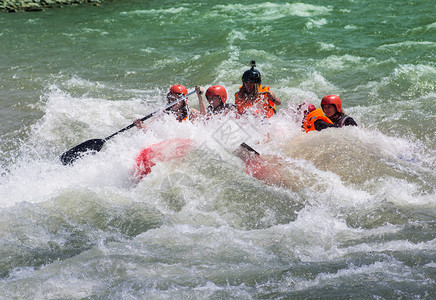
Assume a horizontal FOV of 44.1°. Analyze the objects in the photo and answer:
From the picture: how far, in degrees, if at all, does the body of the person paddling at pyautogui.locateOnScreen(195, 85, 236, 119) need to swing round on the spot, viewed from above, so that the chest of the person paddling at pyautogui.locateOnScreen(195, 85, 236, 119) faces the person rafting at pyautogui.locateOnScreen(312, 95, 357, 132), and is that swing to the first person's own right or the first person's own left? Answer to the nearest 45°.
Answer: approximately 135° to the first person's own left

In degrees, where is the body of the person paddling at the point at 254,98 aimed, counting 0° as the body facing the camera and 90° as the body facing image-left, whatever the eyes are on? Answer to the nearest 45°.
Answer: approximately 45°

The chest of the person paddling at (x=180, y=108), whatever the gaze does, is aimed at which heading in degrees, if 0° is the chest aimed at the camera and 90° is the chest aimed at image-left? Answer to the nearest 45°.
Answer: approximately 45°

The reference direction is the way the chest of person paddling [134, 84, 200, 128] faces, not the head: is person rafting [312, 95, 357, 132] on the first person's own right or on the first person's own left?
on the first person's own left

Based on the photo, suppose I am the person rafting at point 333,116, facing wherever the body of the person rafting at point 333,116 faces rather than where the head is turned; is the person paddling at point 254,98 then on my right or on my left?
on my right

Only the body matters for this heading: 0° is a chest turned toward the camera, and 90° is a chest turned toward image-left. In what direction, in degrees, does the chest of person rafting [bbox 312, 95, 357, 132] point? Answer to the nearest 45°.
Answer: approximately 45°
